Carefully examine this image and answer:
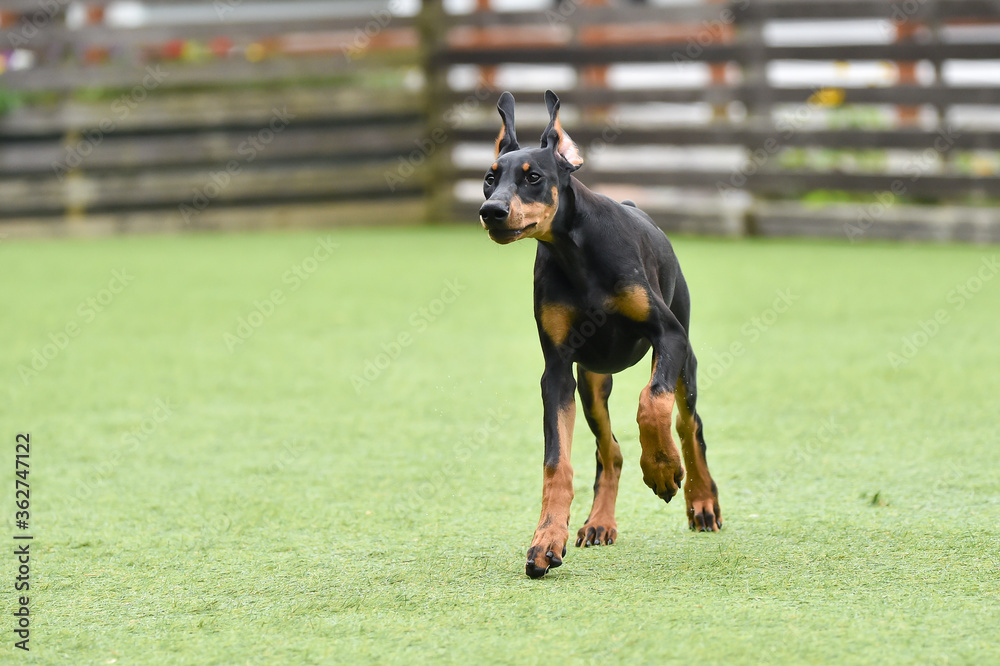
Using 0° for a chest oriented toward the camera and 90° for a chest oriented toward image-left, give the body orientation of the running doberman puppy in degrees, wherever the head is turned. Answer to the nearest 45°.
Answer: approximately 45°
